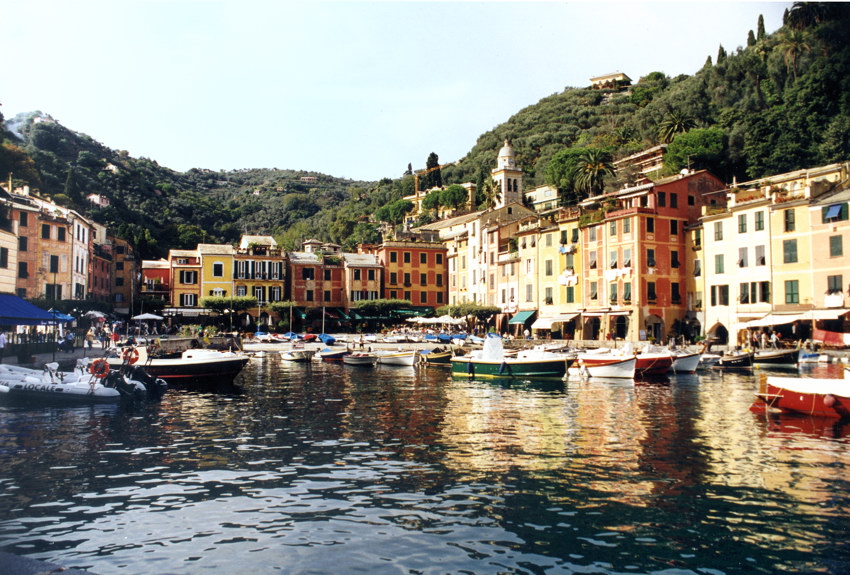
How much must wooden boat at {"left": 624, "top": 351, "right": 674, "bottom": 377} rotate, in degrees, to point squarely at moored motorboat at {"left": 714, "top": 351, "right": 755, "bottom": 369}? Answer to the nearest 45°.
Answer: approximately 45° to its left

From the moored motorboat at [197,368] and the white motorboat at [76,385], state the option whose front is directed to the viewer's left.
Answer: the white motorboat

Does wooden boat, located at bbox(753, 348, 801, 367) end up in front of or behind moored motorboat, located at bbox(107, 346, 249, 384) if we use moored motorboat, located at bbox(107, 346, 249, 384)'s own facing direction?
in front

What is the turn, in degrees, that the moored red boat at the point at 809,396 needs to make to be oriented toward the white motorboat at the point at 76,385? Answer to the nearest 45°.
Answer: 0° — it already faces it

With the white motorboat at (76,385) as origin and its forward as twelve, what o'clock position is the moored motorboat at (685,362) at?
The moored motorboat is roughly at 6 o'clock from the white motorboat.

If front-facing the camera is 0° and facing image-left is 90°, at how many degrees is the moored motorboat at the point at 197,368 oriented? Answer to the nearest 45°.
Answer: approximately 270°

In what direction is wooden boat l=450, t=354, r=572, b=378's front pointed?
to the viewer's left

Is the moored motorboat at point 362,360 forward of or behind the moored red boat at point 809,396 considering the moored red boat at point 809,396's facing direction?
forward

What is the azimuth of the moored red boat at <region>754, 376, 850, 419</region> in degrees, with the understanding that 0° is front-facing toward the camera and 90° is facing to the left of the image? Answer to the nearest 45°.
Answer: approximately 90°

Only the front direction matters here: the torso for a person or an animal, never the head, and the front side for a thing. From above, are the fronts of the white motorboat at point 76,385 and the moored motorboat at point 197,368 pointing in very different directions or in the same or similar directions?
very different directions
